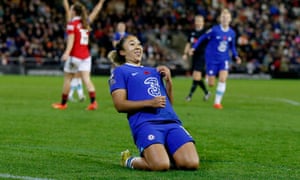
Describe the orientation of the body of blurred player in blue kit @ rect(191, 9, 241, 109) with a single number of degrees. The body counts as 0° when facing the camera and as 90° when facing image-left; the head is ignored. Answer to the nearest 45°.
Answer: approximately 0°
